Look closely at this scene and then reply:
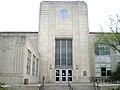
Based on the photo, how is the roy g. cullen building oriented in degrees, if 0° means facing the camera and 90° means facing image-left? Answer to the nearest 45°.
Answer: approximately 0°
